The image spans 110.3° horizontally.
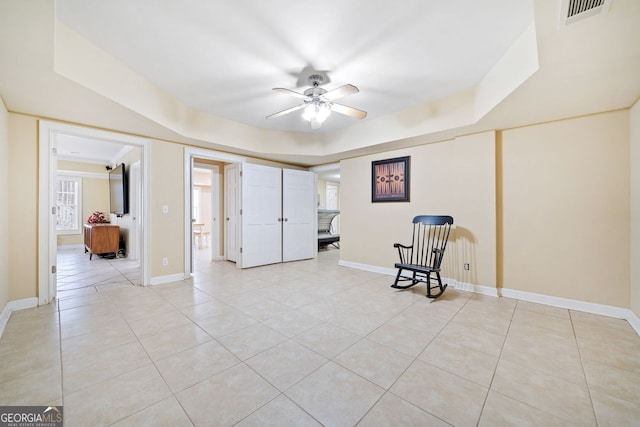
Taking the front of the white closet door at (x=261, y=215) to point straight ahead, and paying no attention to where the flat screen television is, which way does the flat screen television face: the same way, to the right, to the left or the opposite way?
to the right

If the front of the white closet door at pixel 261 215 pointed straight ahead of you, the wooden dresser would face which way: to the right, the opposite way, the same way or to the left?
to the right

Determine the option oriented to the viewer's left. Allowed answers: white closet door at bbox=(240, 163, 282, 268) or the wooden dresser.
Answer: the wooden dresser

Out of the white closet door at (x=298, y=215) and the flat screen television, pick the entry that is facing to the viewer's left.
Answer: the flat screen television

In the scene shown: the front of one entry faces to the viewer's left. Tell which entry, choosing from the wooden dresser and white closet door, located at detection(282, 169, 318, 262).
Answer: the wooden dresser

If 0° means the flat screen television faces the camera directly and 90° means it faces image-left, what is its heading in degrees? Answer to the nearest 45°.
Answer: approximately 90°

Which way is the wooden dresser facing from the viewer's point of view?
to the viewer's left

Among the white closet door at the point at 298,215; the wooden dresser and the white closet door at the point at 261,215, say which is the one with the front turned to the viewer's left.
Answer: the wooden dresser
